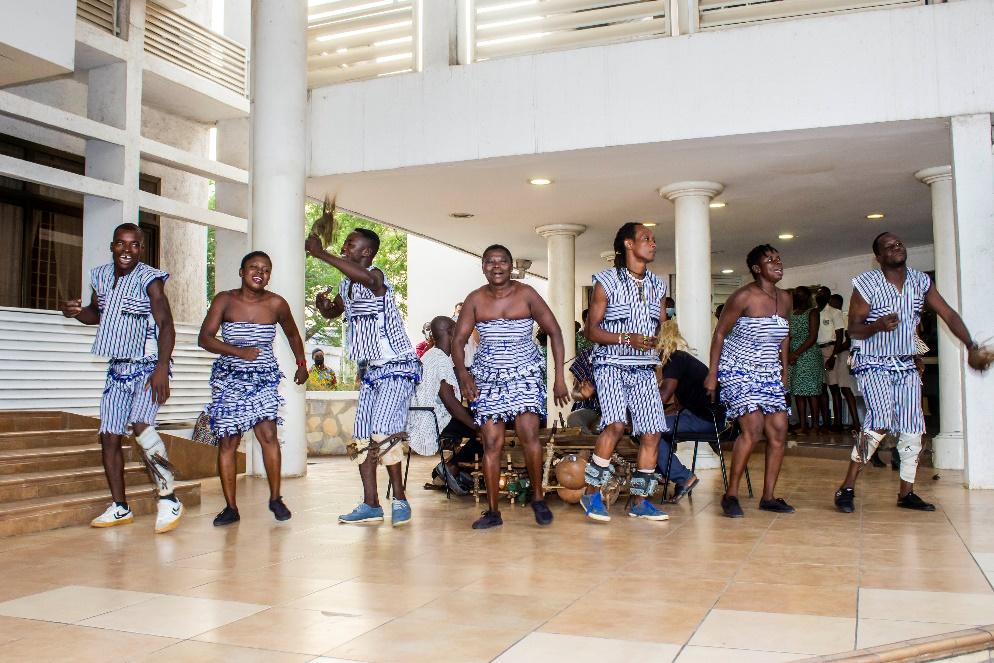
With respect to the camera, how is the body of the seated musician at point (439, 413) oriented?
to the viewer's right

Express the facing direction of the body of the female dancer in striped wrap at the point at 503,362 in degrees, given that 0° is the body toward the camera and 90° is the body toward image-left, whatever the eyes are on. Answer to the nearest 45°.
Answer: approximately 0°

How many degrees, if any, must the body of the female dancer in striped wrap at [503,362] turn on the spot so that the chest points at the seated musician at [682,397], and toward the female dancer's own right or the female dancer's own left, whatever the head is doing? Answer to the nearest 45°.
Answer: approximately 135° to the female dancer's own left

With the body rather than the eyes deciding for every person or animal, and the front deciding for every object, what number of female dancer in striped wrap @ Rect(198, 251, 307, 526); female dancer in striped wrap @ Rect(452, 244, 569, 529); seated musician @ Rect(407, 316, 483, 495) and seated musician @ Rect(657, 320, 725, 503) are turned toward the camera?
2

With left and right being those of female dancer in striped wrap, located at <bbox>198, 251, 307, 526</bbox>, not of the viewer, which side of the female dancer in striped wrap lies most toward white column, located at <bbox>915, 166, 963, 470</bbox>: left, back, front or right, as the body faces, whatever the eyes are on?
left

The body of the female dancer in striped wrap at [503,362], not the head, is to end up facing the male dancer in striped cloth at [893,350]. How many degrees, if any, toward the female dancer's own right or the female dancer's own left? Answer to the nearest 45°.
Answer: approximately 90° to the female dancer's own left

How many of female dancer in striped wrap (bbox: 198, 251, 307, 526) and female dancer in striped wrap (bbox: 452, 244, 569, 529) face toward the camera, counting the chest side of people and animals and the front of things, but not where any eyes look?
2

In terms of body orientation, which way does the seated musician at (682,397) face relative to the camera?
to the viewer's left

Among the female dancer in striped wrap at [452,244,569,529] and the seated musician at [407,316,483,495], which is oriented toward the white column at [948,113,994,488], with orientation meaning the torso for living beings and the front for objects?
the seated musician
